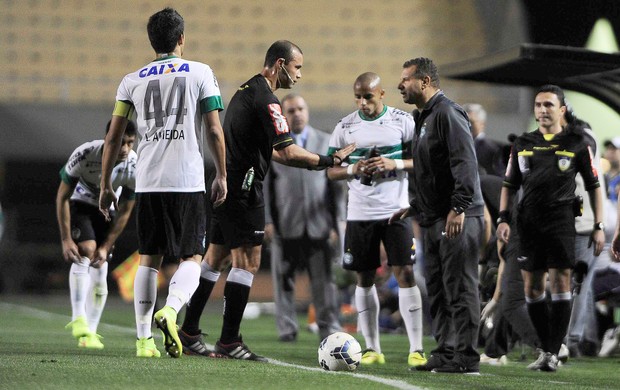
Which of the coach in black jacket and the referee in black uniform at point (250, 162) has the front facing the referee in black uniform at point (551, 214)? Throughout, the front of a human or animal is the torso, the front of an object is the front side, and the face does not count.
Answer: the referee in black uniform at point (250, 162)

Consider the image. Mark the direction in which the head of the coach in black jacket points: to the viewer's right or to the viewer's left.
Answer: to the viewer's left

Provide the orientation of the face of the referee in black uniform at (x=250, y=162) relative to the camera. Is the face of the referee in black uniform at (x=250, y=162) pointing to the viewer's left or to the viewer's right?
to the viewer's right

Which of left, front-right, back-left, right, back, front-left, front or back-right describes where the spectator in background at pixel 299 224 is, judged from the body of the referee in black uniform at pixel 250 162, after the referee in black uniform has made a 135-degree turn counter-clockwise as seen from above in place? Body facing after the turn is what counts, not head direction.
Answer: front-right

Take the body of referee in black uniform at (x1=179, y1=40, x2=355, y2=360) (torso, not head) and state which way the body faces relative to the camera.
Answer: to the viewer's right

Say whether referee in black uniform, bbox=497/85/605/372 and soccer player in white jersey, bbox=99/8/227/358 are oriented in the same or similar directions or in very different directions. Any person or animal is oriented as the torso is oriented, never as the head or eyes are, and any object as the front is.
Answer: very different directions

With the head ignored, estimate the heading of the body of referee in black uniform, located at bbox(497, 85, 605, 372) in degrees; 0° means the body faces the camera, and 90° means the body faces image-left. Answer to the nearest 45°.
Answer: approximately 0°

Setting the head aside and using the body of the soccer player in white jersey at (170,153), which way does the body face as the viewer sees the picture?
away from the camera

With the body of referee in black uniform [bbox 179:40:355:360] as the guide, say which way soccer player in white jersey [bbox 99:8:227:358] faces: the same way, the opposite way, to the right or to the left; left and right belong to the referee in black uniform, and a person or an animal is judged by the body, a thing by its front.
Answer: to the left

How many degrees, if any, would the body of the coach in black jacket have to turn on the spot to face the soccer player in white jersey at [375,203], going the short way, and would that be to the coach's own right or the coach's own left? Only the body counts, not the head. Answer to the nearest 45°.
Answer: approximately 45° to the coach's own right

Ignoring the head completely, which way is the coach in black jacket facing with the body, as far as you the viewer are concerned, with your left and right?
facing to the left of the viewer

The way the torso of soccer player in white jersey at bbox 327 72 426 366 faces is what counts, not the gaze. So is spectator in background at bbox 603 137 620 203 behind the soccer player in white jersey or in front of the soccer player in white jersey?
behind

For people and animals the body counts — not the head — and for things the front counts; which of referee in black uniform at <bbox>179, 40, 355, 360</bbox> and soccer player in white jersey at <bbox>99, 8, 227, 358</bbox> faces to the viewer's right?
the referee in black uniform

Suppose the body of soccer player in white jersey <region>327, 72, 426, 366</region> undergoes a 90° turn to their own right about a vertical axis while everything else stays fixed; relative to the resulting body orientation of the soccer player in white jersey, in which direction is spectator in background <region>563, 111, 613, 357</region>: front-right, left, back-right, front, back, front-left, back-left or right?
back-right
